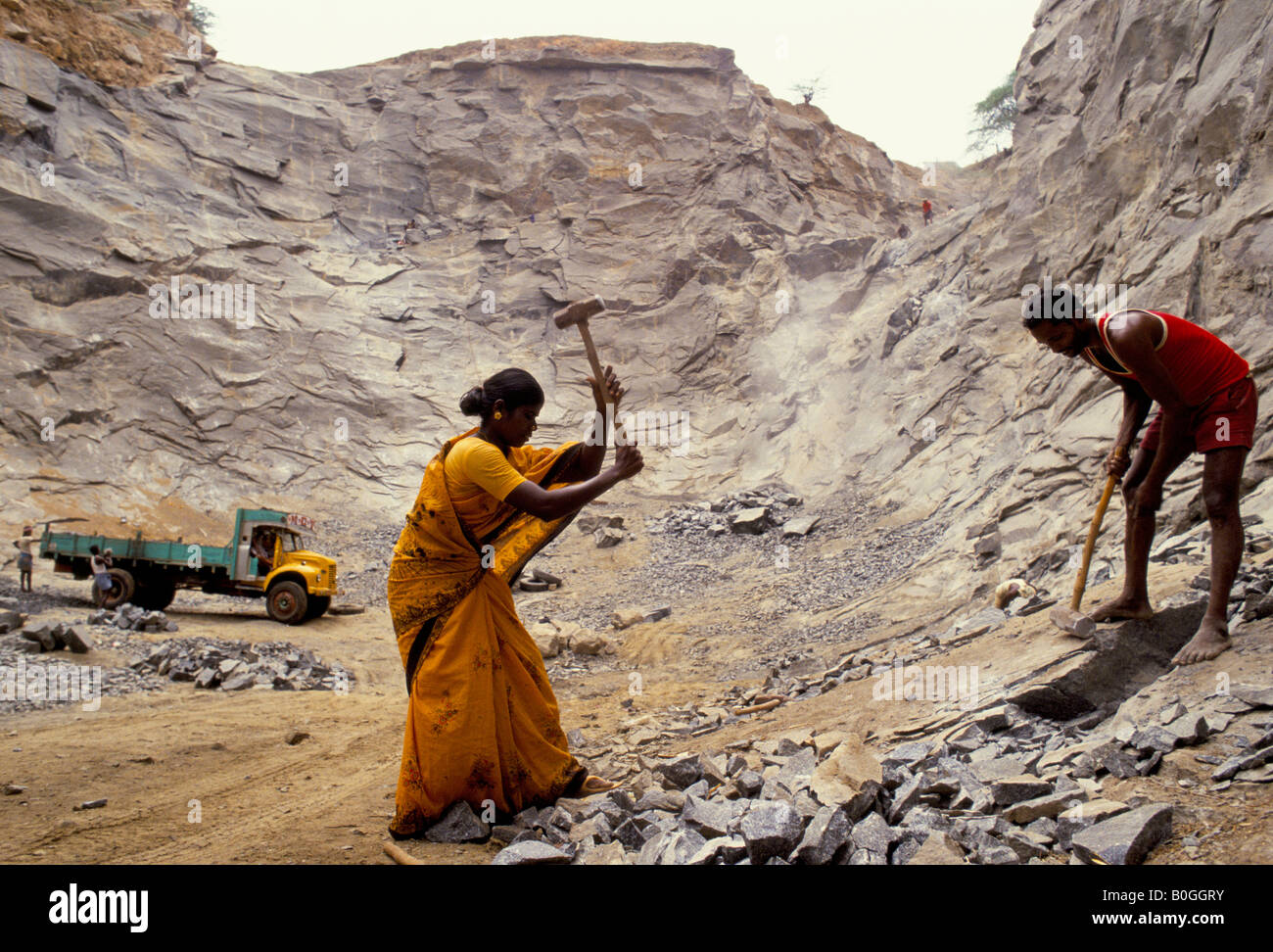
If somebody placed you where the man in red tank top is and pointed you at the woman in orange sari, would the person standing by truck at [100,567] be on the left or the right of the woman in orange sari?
right

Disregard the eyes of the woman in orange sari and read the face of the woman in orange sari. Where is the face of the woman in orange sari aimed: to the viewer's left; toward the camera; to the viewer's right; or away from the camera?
to the viewer's right

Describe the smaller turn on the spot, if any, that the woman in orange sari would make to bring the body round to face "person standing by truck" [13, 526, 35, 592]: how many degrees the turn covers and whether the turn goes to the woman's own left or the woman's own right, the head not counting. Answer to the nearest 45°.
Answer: approximately 135° to the woman's own left

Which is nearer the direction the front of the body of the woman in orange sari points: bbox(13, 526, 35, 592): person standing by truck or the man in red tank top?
the man in red tank top

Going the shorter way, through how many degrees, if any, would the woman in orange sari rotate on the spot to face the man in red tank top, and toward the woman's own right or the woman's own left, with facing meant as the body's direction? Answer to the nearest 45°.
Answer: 0° — they already face them

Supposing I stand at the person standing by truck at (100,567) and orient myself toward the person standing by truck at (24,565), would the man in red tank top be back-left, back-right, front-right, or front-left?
back-left

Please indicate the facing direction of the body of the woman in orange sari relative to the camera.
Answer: to the viewer's right

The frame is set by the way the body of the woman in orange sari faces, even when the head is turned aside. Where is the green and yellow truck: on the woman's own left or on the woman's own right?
on the woman's own left
